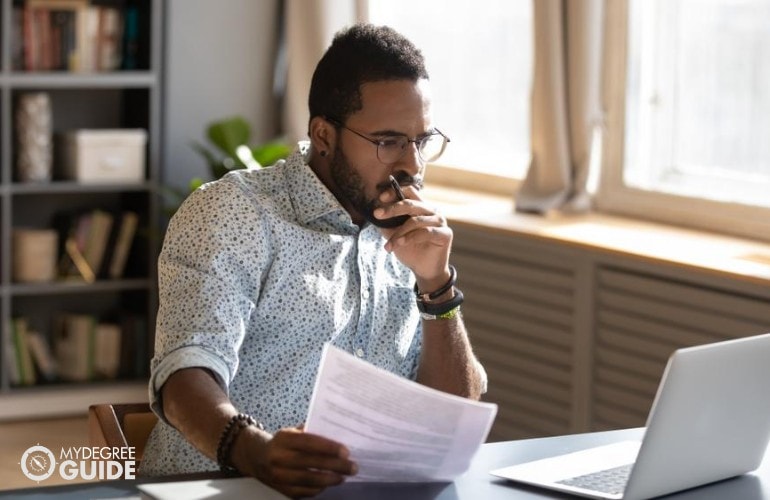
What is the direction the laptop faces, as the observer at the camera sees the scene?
facing away from the viewer and to the left of the viewer

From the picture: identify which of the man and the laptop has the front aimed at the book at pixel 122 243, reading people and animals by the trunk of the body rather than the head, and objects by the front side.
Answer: the laptop

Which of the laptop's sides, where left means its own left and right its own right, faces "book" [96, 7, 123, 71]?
front

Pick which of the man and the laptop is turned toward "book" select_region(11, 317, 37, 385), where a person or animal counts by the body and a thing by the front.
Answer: the laptop

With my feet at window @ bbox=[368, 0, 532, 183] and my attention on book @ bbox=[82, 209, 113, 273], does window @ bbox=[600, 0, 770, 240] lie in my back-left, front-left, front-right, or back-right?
back-left

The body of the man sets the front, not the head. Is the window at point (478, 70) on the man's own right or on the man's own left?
on the man's own left

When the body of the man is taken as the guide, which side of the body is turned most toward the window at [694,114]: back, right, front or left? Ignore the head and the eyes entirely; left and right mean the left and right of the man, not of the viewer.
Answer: left

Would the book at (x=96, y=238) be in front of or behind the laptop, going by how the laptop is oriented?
in front

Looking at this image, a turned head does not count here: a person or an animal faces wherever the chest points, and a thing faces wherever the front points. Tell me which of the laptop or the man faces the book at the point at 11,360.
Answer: the laptop

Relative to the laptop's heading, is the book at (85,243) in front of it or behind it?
in front

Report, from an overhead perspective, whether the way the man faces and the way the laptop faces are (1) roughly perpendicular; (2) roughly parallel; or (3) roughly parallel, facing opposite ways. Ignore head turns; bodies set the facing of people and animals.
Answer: roughly parallel, facing opposite ways

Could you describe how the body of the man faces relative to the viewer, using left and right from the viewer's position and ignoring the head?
facing the viewer and to the right of the viewer

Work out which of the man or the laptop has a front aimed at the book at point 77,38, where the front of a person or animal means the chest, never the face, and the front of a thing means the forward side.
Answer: the laptop

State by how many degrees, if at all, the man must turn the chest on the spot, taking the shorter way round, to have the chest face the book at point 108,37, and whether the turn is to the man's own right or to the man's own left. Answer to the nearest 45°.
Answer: approximately 135° to the man's own left

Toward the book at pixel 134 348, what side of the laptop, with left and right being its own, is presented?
front

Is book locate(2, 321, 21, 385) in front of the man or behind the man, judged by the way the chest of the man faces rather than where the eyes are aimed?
behind
